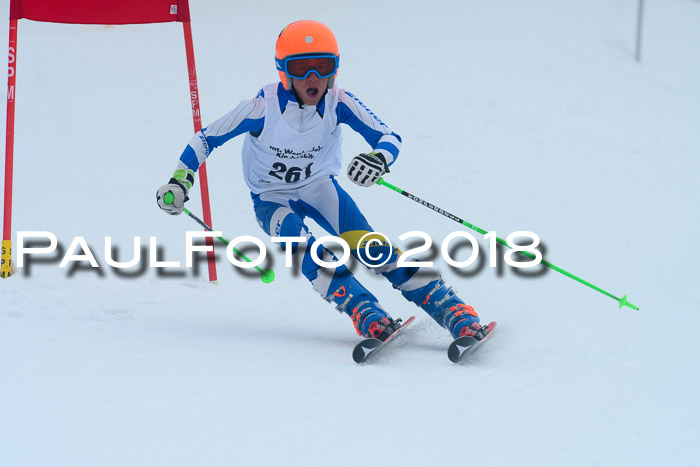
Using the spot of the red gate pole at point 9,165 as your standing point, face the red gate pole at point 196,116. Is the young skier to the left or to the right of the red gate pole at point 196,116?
right

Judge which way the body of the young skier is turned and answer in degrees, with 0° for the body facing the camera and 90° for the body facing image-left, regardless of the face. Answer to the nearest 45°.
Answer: approximately 0°

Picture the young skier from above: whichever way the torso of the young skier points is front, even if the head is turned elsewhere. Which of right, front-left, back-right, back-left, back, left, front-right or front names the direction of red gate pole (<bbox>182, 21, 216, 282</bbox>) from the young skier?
back-right

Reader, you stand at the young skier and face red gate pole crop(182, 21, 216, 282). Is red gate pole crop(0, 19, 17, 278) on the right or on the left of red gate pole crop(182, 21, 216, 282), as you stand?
left
